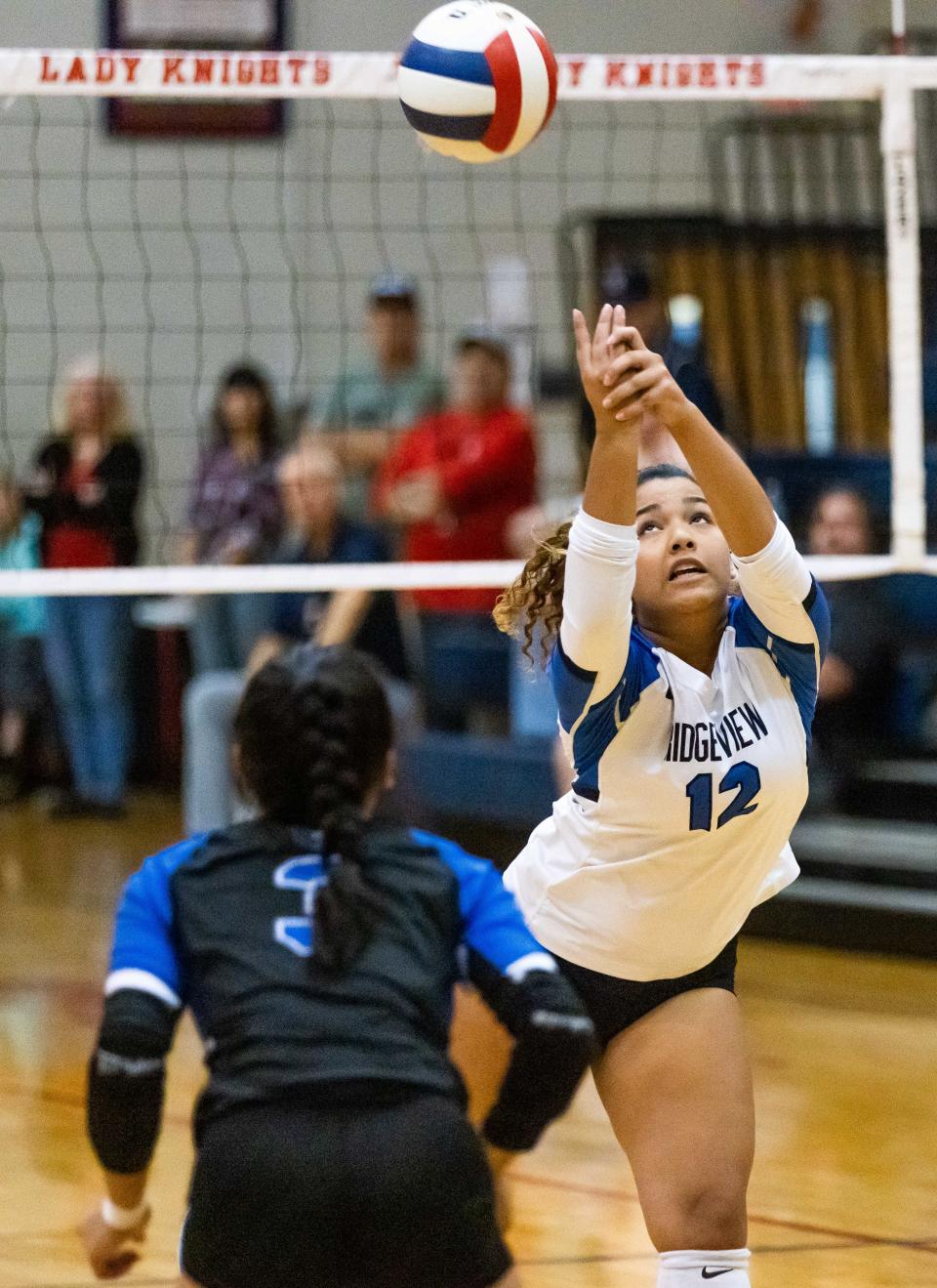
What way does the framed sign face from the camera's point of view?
toward the camera

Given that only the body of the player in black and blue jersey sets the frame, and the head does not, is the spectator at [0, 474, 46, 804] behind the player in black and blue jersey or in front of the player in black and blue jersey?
in front

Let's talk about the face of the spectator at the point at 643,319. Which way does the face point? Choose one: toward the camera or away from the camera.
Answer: toward the camera

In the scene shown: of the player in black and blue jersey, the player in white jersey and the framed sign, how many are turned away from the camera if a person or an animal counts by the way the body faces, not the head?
1

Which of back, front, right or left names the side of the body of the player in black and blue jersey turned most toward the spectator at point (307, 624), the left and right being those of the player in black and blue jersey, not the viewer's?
front

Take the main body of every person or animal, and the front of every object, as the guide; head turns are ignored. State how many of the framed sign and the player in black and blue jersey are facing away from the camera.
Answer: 1

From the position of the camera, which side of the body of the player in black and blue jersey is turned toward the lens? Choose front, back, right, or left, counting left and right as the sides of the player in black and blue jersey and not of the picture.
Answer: back

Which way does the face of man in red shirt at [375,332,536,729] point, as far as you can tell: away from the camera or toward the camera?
toward the camera

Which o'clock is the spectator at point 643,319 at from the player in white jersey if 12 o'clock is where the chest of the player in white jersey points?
The spectator is roughly at 6 o'clock from the player in white jersey.

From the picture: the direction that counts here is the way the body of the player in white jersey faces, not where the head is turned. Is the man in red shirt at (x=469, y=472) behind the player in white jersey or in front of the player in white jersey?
behind

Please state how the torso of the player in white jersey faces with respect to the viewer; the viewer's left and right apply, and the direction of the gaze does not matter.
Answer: facing the viewer

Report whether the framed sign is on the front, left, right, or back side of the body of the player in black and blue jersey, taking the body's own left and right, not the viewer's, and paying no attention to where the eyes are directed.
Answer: front

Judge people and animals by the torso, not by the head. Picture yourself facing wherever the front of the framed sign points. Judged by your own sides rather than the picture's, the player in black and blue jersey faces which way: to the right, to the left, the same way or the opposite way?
the opposite way

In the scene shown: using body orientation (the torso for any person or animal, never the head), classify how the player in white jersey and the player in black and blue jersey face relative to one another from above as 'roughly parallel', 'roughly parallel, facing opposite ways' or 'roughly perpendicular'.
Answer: roughly parallel, facing opposite ways
